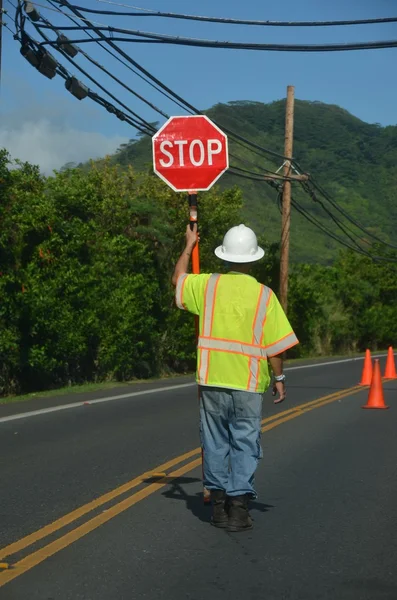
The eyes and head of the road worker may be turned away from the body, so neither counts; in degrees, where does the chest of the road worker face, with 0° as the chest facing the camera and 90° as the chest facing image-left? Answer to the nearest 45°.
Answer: approximately 180°

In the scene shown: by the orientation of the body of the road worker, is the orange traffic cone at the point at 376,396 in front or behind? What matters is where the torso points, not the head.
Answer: in front

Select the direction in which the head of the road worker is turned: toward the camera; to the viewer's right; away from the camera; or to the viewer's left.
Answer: away from the camera

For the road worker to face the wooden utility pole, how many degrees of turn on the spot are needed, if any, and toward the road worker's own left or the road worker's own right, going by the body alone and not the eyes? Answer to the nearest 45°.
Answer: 0° — they already face it
